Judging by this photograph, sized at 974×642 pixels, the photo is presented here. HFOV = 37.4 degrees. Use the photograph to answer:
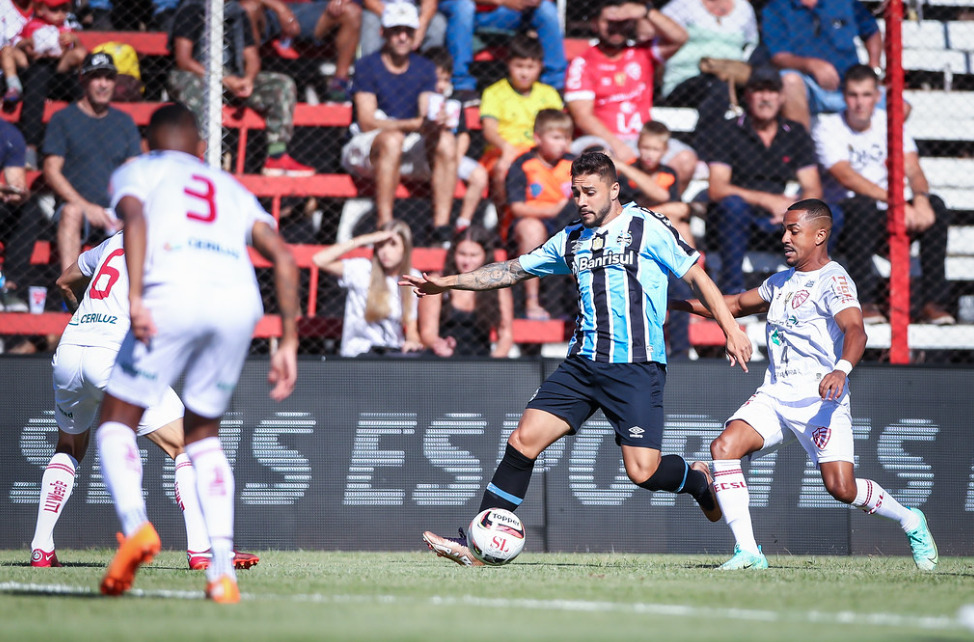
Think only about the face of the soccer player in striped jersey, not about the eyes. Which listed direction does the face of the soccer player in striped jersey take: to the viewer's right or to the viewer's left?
to the viewer's left

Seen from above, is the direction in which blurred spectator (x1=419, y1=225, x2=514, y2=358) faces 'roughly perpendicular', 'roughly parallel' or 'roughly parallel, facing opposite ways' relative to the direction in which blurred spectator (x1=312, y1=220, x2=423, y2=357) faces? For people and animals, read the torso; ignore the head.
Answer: roughly parallel

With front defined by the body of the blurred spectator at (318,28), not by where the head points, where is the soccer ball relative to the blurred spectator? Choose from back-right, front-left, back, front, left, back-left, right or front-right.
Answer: front

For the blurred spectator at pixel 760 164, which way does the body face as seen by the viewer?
toward the camera

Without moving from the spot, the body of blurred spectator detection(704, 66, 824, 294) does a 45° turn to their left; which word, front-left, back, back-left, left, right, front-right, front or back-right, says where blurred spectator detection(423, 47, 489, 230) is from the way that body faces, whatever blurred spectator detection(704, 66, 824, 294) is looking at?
back-right

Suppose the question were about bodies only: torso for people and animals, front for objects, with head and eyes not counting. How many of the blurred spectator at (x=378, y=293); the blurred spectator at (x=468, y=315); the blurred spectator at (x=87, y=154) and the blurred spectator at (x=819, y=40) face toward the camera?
4

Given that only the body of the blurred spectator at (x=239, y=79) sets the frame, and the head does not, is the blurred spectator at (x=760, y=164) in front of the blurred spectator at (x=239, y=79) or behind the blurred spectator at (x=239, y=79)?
in front

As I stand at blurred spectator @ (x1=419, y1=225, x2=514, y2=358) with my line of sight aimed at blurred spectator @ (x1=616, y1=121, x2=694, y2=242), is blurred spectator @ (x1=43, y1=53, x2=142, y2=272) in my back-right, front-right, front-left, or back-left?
back-left

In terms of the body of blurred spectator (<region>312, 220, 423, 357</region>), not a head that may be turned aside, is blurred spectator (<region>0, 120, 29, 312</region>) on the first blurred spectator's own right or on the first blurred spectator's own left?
on the first blurred spectator's own right

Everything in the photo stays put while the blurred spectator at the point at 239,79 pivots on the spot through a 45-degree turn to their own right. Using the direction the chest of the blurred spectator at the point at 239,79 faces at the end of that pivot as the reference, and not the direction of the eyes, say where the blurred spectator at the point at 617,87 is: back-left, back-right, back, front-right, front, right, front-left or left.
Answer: left

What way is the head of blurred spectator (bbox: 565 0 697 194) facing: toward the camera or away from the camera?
toward the camera

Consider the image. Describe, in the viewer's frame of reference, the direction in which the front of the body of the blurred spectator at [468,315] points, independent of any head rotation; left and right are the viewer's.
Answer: facing the viewer

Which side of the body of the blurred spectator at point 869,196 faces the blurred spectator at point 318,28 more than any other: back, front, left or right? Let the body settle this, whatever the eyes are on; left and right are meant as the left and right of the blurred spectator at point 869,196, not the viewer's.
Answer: right

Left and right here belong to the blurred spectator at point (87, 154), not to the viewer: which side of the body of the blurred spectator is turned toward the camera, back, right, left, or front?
front

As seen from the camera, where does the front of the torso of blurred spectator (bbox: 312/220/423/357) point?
toward the camera

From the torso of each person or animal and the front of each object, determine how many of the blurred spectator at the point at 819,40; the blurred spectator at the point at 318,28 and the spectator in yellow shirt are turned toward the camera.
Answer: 3

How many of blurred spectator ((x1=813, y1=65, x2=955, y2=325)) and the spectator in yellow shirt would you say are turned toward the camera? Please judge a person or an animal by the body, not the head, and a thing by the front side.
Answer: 2

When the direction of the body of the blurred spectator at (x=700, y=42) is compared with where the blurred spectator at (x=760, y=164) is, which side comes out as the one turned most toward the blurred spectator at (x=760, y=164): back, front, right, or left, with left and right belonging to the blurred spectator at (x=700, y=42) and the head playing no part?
front

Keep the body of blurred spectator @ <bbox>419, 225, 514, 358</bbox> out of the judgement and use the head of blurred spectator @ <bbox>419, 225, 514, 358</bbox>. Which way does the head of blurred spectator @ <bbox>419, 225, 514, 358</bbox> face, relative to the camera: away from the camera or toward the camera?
toward the camera
